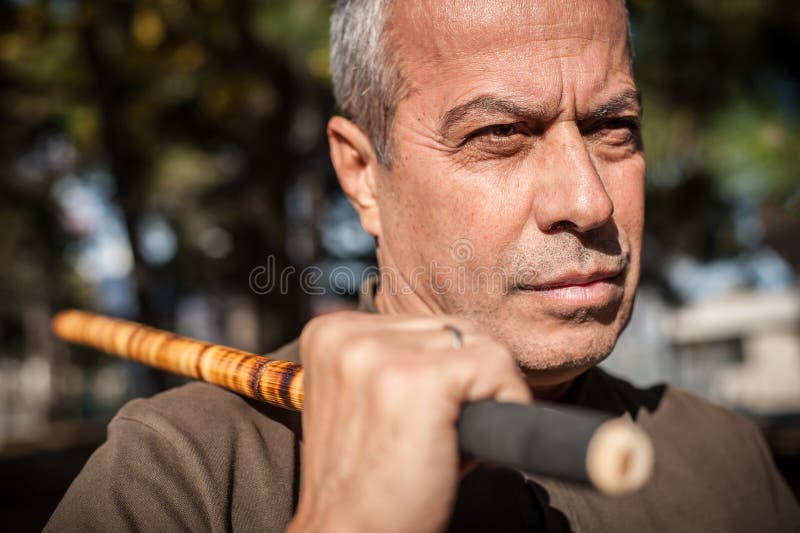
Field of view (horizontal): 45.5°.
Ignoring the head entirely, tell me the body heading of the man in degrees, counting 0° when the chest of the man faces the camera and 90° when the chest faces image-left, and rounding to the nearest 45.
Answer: approximately 315°

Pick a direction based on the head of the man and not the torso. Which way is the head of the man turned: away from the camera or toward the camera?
toward the camera
